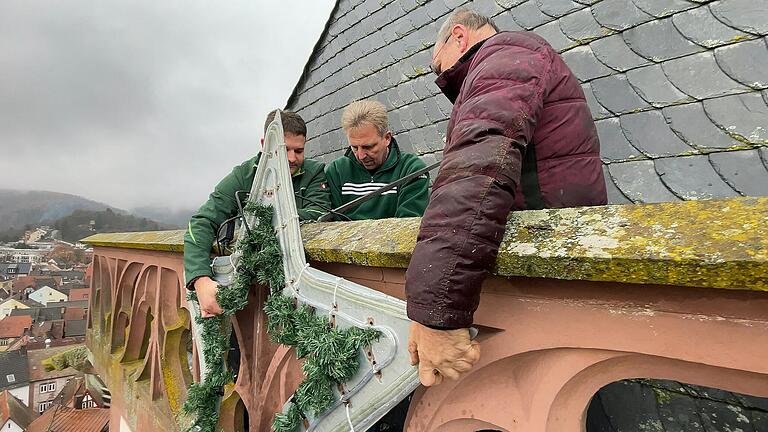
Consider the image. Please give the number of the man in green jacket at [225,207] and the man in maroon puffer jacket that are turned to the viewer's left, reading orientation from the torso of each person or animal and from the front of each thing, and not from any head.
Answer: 1

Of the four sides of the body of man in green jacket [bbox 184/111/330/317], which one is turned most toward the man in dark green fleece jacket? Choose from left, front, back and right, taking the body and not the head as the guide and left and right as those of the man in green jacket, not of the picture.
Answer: left

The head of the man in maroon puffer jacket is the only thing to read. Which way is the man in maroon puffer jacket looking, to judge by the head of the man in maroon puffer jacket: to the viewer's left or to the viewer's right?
to the viewer's left

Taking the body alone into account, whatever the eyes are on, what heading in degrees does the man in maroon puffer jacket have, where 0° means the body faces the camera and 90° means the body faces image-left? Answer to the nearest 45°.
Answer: approximately 90°

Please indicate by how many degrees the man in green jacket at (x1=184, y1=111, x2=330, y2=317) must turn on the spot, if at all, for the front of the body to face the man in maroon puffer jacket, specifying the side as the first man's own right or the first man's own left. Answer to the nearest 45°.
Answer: approximately 45° to the first man's own left

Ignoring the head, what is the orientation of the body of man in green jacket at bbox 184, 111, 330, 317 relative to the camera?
toward the camera

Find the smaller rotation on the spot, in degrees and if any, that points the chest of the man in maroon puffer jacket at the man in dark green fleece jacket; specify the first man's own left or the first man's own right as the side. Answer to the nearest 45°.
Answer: approximately 45° to the first man's own right
